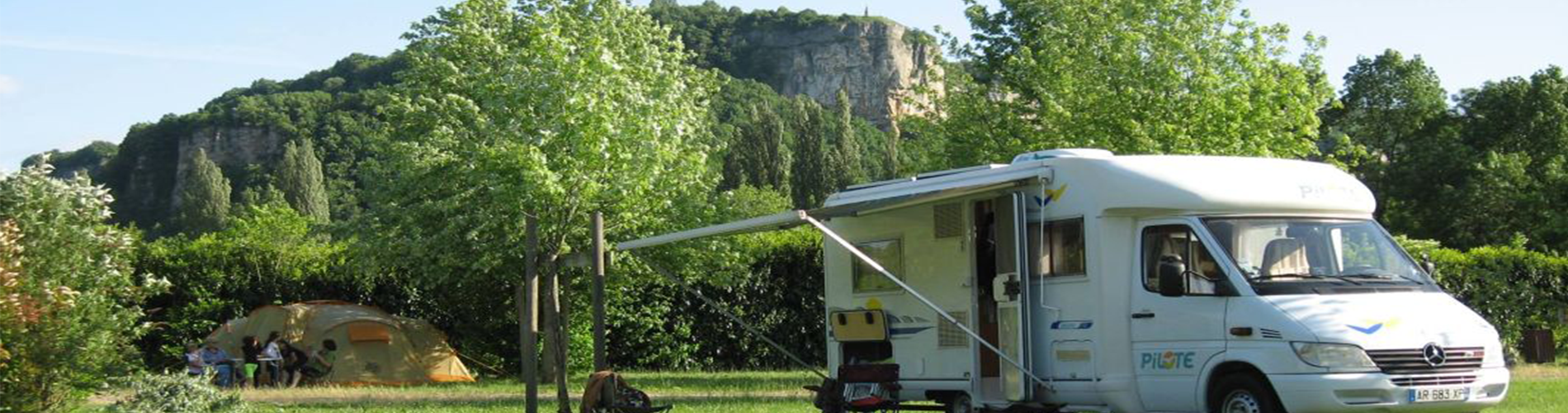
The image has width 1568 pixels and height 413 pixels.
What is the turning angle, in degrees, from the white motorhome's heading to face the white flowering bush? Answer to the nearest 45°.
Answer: approximately 135° to its right

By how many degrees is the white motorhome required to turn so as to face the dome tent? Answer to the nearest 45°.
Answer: approximately 180°

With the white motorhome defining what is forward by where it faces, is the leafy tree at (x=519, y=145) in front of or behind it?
behind

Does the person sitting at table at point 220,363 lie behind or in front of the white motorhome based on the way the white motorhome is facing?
behind

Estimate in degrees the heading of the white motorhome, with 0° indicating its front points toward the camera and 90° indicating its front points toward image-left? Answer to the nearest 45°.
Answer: approximately 315°

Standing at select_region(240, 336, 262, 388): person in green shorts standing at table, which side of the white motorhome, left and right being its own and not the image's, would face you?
back

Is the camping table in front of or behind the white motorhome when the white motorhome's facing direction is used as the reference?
behind

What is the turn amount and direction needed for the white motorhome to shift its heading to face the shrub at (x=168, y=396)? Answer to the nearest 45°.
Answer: approximately 135° to its right

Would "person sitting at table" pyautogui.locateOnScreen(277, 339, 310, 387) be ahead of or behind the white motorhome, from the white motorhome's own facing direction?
behind
